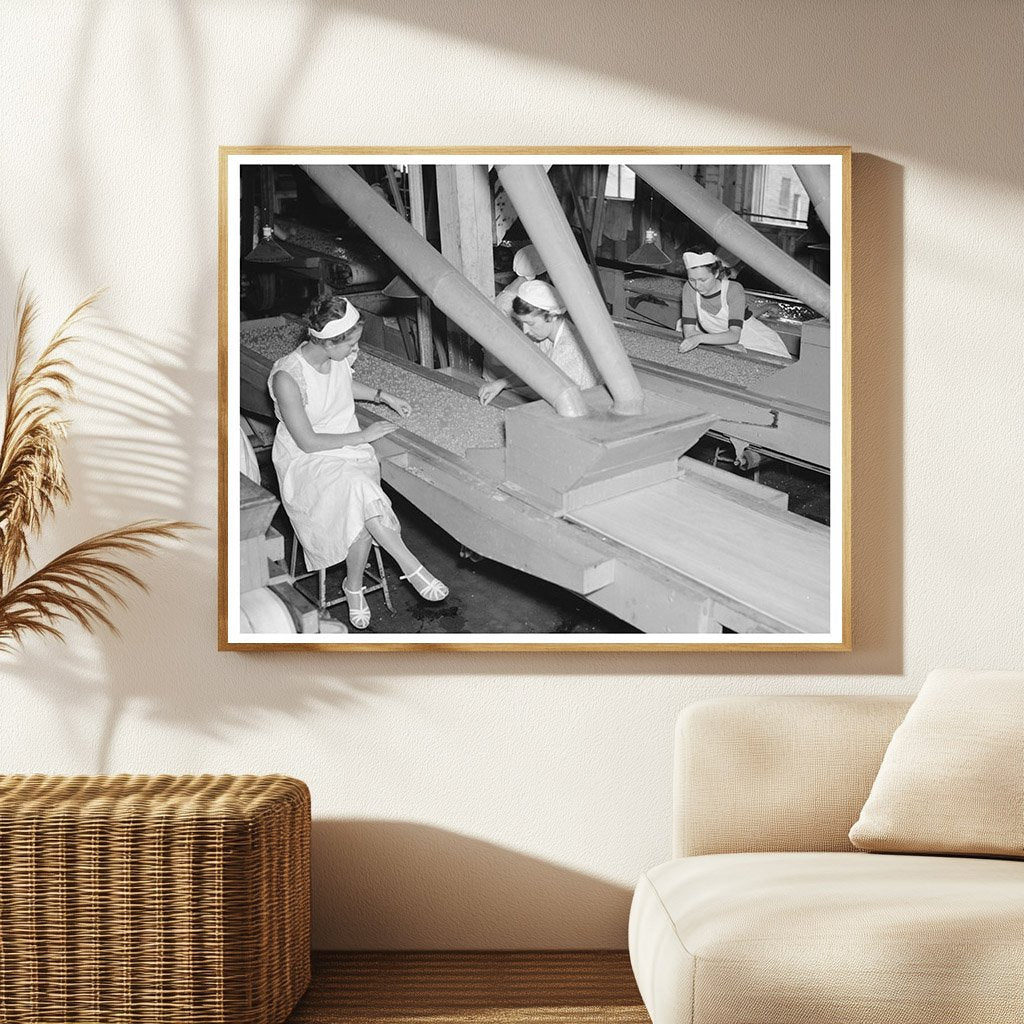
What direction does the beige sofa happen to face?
toward the camera

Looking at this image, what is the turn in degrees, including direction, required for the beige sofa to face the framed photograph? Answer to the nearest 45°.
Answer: approximately 135° to its right

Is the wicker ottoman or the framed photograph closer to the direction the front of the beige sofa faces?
the wicker ottoman

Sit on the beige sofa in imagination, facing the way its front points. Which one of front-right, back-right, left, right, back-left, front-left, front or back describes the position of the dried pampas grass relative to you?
right

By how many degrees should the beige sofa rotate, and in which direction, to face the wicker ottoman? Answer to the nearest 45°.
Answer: approximately 90° to its right

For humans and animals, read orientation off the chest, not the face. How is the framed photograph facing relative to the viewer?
toward the camera

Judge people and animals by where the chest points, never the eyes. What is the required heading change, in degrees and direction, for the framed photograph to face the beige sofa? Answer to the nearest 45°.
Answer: approximately 45° to its left

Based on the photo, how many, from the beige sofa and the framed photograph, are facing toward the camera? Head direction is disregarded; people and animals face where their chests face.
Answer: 2

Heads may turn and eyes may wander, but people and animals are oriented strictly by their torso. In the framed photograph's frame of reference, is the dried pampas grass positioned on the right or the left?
on its right
